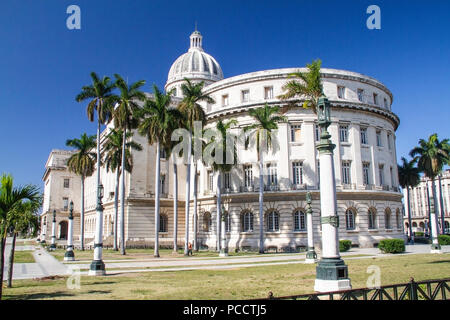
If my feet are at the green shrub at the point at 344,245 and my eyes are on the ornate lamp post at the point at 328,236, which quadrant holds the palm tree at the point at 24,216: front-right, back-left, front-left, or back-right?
front-right

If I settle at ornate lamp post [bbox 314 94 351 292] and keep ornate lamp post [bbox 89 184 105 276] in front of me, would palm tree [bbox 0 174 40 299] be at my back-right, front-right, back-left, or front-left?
front-left

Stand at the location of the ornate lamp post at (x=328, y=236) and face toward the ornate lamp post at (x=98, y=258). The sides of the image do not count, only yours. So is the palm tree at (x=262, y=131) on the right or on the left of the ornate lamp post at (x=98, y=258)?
right
